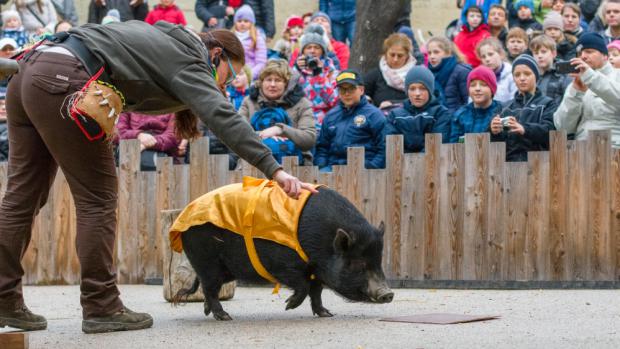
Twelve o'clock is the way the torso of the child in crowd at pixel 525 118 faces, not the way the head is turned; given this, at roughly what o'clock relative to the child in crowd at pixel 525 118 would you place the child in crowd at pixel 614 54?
the child in crowd at pixel 614 54 is roughly at 6 o'clock from the child in crowd at pixel 525 118.

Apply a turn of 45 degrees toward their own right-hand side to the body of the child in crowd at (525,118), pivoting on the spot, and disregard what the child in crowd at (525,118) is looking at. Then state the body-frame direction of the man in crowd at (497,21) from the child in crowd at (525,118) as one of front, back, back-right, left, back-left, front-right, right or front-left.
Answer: right

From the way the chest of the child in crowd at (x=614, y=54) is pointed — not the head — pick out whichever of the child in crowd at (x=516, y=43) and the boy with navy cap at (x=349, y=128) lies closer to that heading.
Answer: the boy with navy cap

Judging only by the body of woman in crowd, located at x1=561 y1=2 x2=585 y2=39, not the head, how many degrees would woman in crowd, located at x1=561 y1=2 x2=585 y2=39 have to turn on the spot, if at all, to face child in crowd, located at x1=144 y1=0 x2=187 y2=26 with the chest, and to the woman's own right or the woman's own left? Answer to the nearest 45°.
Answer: approximately 45° to the woman's own right

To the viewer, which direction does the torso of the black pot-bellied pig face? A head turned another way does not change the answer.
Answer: to the viewer's right

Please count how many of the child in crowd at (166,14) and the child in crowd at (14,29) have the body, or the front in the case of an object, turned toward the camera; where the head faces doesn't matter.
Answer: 2

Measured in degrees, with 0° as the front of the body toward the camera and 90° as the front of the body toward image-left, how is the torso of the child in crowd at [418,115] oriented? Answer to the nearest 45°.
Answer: approximately 0°

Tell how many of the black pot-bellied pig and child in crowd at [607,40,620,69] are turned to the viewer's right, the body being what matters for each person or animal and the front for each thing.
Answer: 1

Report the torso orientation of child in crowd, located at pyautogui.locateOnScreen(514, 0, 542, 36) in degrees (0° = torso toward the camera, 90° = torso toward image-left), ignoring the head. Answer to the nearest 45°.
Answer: approximately 45°

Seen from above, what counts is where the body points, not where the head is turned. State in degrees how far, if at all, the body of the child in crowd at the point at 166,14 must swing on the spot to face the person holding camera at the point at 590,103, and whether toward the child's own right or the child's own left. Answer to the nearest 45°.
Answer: approximately 45° to the child's own left
